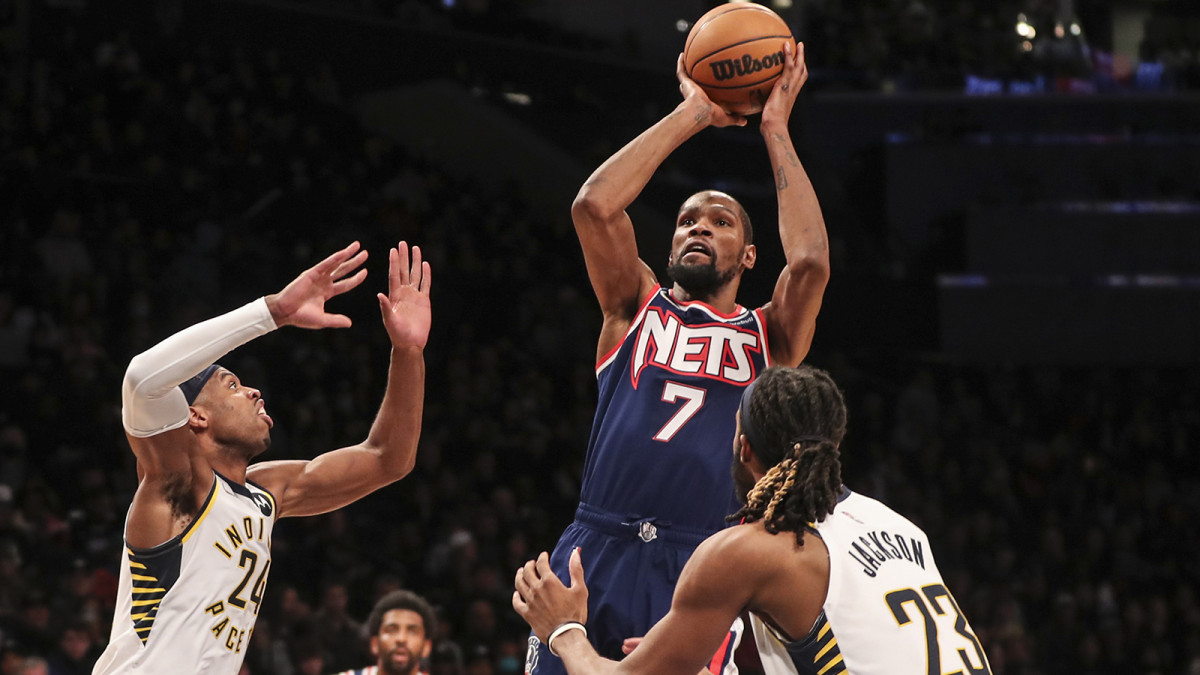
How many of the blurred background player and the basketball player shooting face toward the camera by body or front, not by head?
2

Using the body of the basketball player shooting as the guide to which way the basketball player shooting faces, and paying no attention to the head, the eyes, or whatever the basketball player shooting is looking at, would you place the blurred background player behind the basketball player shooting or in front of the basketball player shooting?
behind

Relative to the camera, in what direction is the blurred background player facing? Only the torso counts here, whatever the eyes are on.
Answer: toward the camera

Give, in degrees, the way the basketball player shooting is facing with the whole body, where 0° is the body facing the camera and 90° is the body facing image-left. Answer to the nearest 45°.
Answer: approximately 0°

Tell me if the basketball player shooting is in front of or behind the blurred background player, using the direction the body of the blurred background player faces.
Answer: in front
